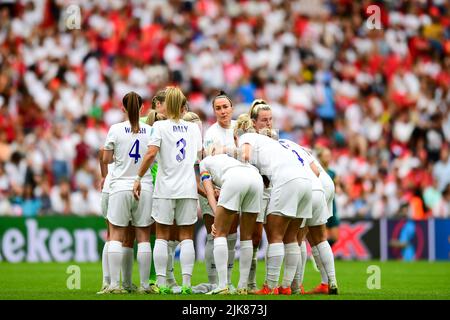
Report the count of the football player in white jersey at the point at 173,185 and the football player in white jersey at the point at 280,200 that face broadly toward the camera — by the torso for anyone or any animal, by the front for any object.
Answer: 0

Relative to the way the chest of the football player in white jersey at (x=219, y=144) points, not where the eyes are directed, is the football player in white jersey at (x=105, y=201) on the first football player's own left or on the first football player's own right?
on the first football player's own right

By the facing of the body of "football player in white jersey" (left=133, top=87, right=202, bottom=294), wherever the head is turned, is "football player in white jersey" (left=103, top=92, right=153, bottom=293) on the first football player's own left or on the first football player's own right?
on the first football player's own left

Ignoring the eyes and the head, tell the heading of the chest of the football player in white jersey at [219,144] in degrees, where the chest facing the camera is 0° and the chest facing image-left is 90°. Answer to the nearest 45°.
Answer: approximately 0°

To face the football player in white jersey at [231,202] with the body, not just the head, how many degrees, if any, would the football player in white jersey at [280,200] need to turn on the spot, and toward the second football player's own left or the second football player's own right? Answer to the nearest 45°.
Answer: approximately 45° to the second football player's own left

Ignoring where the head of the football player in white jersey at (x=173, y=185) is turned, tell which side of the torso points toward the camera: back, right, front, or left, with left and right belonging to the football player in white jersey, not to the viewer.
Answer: back

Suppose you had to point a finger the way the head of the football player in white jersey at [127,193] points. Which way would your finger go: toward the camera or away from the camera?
away from the camera

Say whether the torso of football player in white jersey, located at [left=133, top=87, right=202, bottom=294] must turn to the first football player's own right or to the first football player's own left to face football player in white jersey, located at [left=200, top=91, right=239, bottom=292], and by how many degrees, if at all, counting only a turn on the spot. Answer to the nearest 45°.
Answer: approximately 45° to the first football player's own right

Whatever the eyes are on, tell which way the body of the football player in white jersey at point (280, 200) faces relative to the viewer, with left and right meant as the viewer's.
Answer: facing away from the viewer and to the left of the viewer

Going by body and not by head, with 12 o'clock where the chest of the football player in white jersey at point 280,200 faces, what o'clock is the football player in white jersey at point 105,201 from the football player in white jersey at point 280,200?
the football player in white jersey at point 105,201 is roughly at 11 o'clock from the football player in white jersey at point 280,200.

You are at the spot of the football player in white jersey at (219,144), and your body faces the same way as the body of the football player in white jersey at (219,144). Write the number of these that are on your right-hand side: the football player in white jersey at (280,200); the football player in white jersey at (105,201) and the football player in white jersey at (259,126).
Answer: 1

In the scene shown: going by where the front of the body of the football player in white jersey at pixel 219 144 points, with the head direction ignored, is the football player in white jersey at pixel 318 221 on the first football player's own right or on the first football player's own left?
on the first football player's own left

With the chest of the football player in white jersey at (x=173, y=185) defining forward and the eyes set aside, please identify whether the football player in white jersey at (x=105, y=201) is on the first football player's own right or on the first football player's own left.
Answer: on the first football player's own left

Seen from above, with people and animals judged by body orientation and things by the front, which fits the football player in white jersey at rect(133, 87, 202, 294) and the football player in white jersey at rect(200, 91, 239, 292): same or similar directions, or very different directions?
very different directions

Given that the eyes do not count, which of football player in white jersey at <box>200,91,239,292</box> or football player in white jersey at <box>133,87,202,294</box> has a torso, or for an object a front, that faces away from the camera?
football player in white jersey at <box>133,87,202,294</box>

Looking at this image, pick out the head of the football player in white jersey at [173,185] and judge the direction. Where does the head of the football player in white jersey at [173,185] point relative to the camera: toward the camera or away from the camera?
away from the camera

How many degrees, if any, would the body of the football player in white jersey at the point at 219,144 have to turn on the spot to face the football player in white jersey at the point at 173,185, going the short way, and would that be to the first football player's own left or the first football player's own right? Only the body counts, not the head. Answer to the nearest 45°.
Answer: approximately 45° to the first football player's own right

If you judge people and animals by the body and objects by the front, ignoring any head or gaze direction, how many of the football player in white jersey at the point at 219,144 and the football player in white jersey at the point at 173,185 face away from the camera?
1
